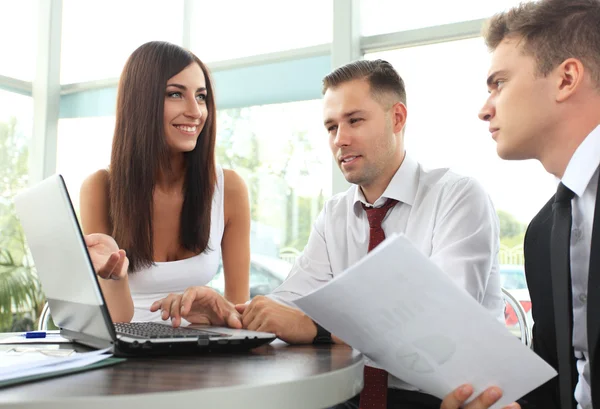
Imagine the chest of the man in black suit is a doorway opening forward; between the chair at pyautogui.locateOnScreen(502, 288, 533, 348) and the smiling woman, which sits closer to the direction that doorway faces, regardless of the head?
the smiling woman

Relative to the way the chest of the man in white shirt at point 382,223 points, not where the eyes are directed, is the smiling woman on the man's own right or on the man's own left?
on the man's own right

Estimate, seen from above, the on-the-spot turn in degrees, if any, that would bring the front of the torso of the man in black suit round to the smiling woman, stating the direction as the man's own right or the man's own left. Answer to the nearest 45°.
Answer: approximately 90° to the man's own right

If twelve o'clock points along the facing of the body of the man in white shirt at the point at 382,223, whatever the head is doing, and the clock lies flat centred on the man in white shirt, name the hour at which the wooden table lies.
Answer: The wooden table is roughly at 11 o'clock from the man in white shirt.

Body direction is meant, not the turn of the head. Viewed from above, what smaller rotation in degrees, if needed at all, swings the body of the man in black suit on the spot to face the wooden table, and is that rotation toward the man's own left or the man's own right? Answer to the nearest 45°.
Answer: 0° — they already face it

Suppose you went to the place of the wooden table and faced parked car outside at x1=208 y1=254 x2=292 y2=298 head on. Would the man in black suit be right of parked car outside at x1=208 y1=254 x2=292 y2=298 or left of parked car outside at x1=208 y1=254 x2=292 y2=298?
right

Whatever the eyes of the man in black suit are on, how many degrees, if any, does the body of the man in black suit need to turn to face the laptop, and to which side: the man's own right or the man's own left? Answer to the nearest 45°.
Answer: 0° — they already face it

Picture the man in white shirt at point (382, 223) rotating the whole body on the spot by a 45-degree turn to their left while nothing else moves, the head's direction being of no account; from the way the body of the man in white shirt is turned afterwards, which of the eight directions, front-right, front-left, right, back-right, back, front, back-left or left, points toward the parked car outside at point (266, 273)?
back

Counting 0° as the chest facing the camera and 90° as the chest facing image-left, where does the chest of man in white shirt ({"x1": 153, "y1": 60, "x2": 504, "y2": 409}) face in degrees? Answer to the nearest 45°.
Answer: approximately 45°

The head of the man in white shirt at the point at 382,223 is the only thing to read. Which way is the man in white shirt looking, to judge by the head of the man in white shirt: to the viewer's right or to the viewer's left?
to the viewer's left

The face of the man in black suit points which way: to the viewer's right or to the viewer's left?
to the viewer's left
